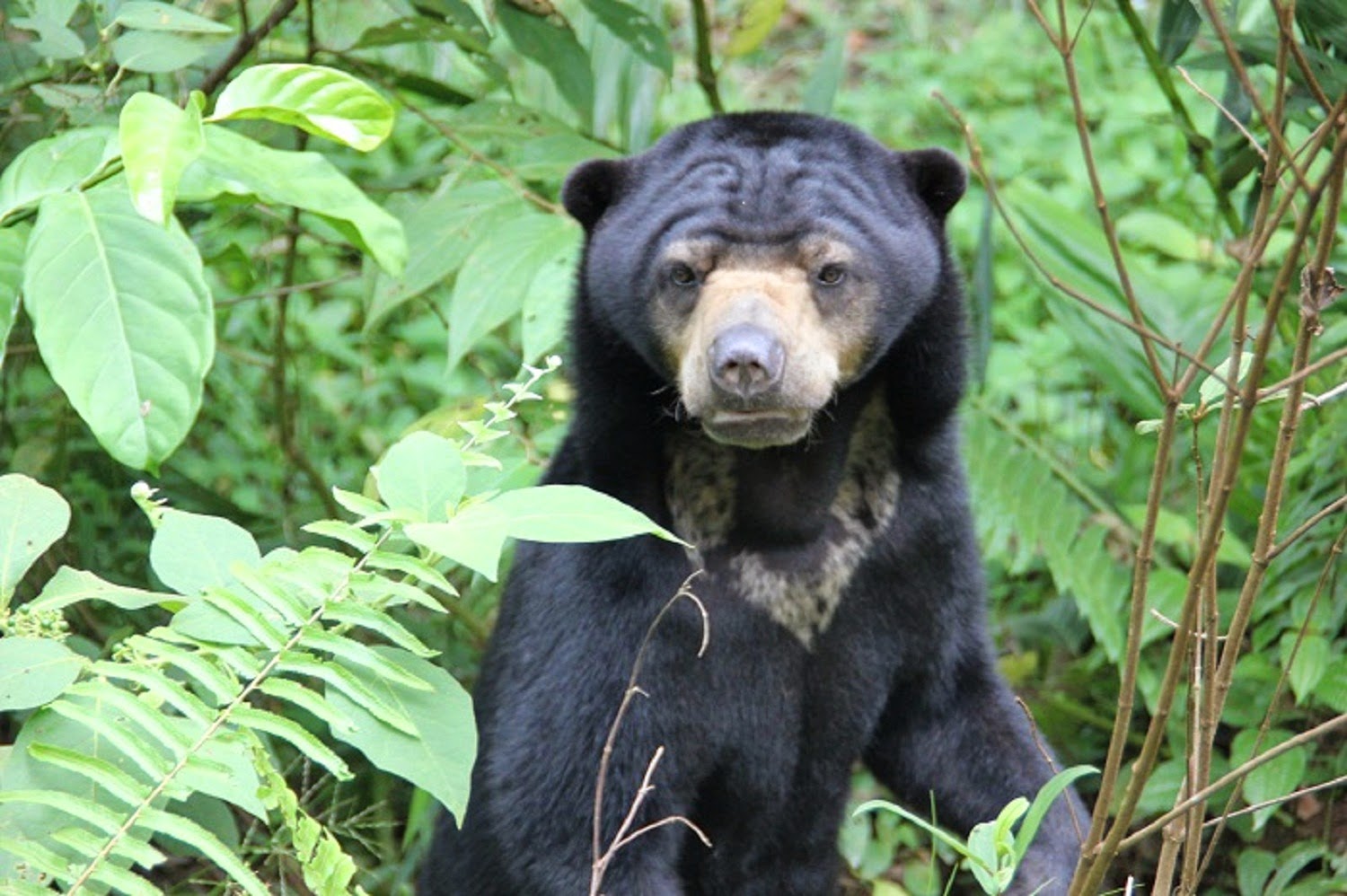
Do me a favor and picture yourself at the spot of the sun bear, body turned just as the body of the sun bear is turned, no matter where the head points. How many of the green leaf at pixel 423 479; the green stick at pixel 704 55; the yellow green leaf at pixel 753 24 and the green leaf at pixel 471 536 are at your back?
2

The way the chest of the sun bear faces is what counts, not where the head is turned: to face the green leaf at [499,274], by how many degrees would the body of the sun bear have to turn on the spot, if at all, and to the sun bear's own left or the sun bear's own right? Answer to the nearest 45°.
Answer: approximately 135° to the sun bear's own right

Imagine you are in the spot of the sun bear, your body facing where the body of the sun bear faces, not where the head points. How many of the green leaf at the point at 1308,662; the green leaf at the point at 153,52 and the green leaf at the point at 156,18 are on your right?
2

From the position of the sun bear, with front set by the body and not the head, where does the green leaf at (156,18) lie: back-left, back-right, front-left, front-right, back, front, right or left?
right

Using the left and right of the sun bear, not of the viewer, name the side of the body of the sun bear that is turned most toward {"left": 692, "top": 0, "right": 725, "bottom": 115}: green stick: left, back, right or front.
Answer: back

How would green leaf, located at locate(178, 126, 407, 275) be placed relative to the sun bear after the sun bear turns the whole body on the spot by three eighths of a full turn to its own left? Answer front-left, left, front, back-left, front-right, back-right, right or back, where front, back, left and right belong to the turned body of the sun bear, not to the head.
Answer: back

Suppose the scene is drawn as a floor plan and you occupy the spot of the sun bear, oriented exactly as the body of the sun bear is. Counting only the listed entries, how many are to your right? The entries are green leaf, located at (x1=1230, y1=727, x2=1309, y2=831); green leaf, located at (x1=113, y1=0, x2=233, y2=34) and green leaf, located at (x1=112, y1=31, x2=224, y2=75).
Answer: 2

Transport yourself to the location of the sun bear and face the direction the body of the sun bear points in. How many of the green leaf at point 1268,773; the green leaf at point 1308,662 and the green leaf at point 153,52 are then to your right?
1

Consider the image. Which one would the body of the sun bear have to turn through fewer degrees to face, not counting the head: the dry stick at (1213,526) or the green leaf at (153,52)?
the dry stick

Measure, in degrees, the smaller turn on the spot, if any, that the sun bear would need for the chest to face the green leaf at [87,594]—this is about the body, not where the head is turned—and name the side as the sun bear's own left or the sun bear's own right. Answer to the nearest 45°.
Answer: approximately 45° to the sun bear's own right

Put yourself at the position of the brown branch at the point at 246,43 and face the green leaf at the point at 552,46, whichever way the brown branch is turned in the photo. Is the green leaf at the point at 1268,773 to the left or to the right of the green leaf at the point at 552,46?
right

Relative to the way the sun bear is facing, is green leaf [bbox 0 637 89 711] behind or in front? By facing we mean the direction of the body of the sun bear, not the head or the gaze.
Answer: in front

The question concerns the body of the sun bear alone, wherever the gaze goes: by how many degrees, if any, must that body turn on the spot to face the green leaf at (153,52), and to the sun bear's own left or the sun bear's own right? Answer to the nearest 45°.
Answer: approximately 90° to the sun bear's own right

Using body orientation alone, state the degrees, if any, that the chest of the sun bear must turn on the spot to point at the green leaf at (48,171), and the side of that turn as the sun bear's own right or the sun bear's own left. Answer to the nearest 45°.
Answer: approximately 45° to the sun bear's own right

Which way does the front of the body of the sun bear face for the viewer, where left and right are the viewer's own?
facing the viewer
